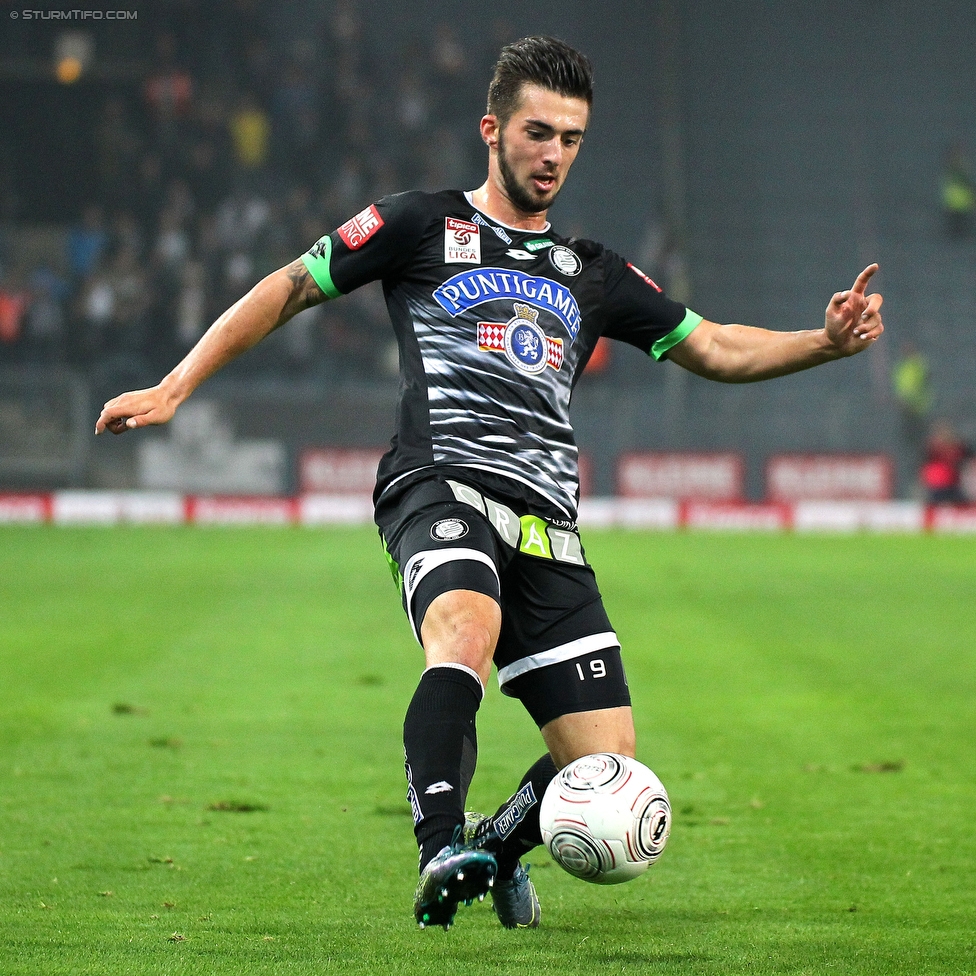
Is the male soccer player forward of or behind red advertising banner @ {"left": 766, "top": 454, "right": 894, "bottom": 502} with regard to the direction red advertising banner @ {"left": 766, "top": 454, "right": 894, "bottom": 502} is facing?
forward

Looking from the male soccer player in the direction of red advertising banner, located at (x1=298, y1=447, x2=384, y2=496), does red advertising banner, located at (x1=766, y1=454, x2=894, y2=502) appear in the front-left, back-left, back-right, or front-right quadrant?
front-right

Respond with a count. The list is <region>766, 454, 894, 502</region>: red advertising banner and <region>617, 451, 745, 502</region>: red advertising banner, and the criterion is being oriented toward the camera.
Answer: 2

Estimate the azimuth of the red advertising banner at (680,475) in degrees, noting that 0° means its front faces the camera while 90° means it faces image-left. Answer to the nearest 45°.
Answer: approximately 0°

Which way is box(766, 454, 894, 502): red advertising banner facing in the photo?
toward the camera

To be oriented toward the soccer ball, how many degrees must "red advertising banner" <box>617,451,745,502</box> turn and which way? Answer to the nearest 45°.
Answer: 0° — it already faces it

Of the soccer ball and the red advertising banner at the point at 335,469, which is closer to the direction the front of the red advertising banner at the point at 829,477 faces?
the soccer ball

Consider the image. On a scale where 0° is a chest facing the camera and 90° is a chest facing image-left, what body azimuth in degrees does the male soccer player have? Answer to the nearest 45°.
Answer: approximately 315°

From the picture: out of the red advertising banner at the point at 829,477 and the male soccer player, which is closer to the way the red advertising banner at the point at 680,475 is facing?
the male soccer player

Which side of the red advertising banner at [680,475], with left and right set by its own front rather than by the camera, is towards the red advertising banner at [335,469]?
right

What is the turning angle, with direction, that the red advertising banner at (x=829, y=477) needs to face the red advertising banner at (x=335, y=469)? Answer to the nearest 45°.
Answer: approximately 90° to its right

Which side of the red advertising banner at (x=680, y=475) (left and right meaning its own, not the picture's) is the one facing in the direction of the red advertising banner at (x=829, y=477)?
left

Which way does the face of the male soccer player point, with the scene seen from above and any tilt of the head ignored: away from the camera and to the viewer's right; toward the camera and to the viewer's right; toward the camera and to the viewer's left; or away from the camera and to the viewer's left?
toward the camera and to the viewer's right
